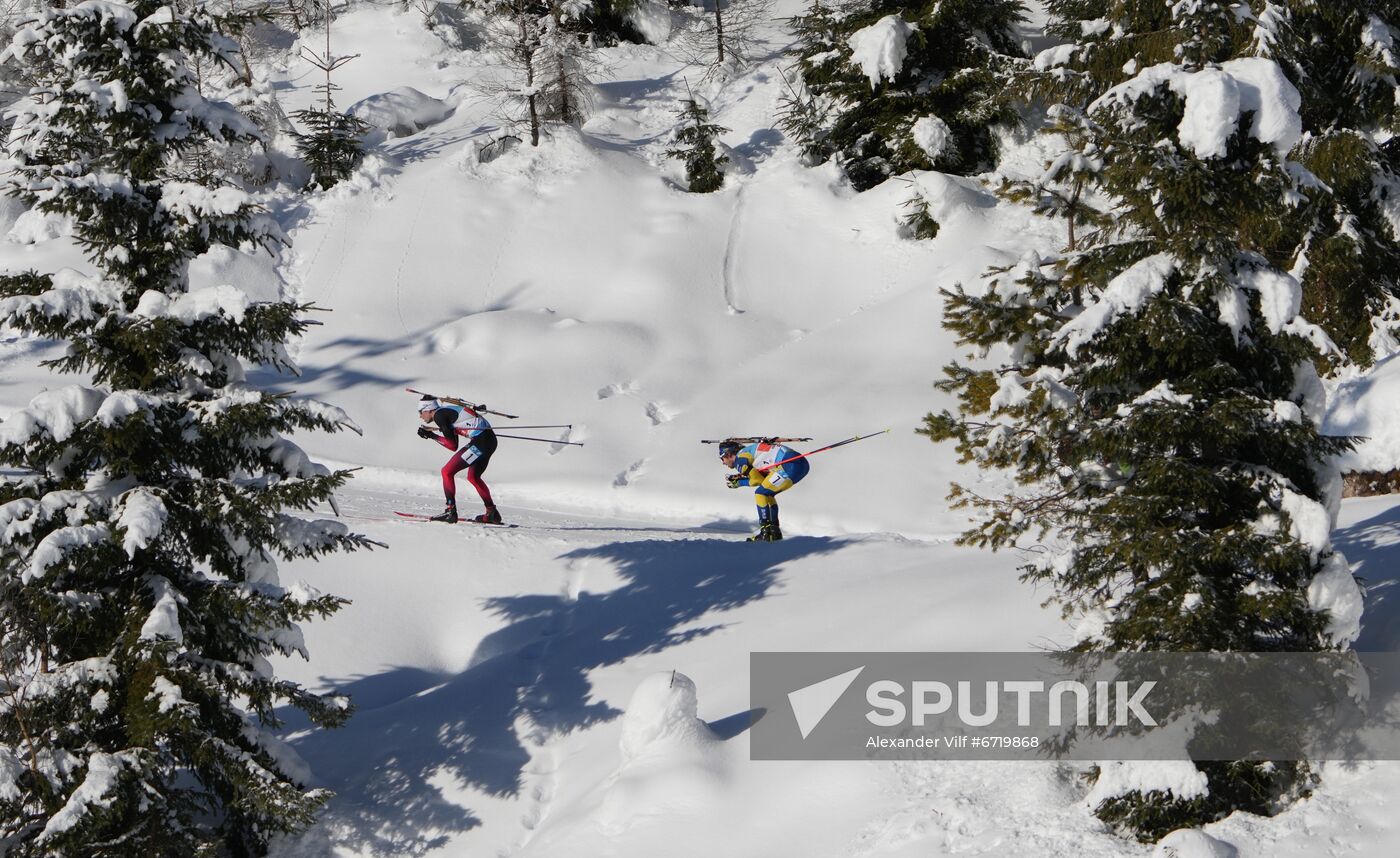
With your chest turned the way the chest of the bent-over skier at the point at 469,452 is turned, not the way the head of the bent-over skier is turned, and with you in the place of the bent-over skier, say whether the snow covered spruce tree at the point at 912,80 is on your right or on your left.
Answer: on your right

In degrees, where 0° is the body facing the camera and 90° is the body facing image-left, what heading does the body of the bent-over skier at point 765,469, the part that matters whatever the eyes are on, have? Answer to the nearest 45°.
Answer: approximately 90°

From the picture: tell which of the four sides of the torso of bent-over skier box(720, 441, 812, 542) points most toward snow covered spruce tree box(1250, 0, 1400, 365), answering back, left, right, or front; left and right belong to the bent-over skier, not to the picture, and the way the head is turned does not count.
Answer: back

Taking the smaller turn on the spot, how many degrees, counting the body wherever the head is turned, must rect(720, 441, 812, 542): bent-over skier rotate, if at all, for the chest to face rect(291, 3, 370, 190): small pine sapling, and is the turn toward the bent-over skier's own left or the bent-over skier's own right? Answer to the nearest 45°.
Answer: approximately 45° to the bent-over skier's own right

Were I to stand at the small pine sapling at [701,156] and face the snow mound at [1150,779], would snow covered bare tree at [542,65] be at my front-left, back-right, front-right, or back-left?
back-right

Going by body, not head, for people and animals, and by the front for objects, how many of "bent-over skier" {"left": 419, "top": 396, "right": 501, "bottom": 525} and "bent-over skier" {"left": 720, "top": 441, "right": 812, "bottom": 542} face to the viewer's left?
2

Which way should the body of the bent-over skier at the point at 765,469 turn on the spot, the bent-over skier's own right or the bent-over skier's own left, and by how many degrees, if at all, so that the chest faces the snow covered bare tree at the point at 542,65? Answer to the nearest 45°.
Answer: approximately 90° to the bent-over skier's own right

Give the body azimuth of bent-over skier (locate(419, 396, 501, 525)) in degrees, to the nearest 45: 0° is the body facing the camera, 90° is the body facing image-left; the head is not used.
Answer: approximately 90°

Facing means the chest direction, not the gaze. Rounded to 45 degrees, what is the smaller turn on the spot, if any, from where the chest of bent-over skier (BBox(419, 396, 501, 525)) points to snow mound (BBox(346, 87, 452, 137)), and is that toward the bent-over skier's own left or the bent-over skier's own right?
approximately 90° to the bent-over skier's own right

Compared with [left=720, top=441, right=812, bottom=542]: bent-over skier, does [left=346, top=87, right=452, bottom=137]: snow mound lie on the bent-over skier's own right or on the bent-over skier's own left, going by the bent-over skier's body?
on the bent-over skier's own right

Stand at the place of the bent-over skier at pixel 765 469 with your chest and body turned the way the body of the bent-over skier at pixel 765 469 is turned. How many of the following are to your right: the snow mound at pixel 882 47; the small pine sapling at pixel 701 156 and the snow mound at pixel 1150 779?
2

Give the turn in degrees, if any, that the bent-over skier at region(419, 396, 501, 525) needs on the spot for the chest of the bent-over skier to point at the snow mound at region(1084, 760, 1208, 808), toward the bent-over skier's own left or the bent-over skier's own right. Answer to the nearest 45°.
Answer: approximately 90° to the bent-over skier's own left
